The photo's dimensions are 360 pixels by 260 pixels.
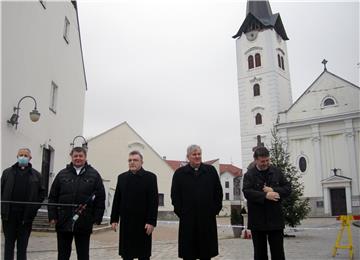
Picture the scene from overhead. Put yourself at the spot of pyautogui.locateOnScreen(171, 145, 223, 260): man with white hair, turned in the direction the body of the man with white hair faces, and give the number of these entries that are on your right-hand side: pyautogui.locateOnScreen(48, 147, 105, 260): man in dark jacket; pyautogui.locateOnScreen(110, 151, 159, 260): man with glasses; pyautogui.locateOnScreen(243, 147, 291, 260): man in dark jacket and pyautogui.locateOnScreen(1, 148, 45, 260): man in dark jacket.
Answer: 3

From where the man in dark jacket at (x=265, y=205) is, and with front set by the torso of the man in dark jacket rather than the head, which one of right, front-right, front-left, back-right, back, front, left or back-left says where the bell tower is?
back

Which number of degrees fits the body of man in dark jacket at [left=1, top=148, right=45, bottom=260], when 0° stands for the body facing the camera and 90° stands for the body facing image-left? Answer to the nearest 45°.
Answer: approximately 0°

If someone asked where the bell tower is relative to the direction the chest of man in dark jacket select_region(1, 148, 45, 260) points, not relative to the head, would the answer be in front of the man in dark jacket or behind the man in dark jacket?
behind

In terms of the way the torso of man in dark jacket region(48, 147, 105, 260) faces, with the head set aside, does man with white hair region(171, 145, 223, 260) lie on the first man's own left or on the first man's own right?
on the first man's own left

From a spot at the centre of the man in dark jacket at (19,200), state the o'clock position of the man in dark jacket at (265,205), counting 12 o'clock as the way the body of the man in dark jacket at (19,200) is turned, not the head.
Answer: the man in dark jacket at (265,205) is roughly at 10 o'clock from the man in dark jacket at (19,200).

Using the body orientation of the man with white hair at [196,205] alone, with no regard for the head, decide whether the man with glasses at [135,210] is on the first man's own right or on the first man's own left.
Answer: on the first man's own right

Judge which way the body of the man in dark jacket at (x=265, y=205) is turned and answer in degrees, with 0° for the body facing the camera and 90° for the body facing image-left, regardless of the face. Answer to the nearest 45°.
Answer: approximately 0°

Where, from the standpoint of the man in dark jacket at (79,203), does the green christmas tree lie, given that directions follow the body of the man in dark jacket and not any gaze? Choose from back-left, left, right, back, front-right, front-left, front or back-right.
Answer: back-left

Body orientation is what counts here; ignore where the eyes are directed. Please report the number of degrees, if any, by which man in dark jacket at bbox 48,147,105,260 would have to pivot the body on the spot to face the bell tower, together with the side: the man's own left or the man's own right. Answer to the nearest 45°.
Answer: approximately 135° to the man's own left

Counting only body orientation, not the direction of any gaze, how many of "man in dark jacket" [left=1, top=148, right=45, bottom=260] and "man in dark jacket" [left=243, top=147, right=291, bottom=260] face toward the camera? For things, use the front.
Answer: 2

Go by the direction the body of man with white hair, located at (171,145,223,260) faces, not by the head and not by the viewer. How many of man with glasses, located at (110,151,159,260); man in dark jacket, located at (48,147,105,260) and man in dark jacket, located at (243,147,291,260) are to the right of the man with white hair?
2

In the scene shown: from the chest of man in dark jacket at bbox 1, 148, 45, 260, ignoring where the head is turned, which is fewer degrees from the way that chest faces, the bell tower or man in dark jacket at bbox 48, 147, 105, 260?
the man in dark jacket
